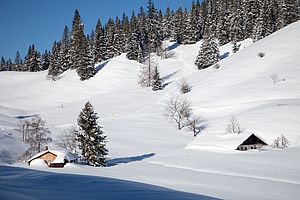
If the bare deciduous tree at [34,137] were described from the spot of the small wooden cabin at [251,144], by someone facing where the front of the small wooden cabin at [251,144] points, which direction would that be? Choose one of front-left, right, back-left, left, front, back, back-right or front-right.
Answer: right

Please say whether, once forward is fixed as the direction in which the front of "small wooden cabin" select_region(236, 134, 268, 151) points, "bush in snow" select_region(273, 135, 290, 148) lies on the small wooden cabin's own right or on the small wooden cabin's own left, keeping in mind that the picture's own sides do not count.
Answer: on the small wooden cabin's own left

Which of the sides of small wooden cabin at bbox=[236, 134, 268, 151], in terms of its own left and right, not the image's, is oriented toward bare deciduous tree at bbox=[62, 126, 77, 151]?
right

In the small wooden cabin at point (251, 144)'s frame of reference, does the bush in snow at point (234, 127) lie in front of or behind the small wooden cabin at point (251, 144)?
behind

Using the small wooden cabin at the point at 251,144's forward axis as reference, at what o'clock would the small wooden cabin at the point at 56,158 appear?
the small wooden cabin at the point at 56,158 is roughly at 2 o'clock from the small wooden cabin at the point at 251,144.

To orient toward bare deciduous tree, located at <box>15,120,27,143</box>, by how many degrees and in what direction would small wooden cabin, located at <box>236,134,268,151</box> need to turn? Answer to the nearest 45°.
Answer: approximately 90° to its right

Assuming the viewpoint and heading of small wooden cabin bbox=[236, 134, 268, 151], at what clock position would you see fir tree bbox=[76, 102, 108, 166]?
The fir tree is roughly at 2 o'clock from the small wooden cabin.

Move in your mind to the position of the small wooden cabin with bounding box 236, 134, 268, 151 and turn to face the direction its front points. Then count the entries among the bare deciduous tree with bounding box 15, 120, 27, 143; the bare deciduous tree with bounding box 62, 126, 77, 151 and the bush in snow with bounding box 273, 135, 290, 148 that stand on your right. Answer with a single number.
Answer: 2

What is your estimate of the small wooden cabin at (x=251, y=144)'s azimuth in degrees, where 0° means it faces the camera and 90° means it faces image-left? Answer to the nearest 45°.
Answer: approximately 0°

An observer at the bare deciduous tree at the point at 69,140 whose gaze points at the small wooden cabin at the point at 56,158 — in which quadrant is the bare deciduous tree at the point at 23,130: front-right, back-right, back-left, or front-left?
back-right

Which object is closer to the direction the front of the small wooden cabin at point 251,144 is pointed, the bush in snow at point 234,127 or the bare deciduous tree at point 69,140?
the bare deciduous tree
